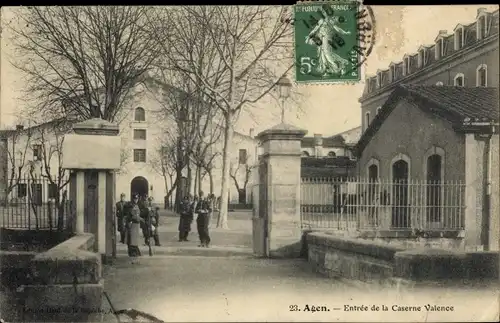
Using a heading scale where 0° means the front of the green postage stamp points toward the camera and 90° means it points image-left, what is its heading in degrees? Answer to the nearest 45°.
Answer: approximately 0°

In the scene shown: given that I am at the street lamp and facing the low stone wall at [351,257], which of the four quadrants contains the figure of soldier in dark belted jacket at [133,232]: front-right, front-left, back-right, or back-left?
back-right
